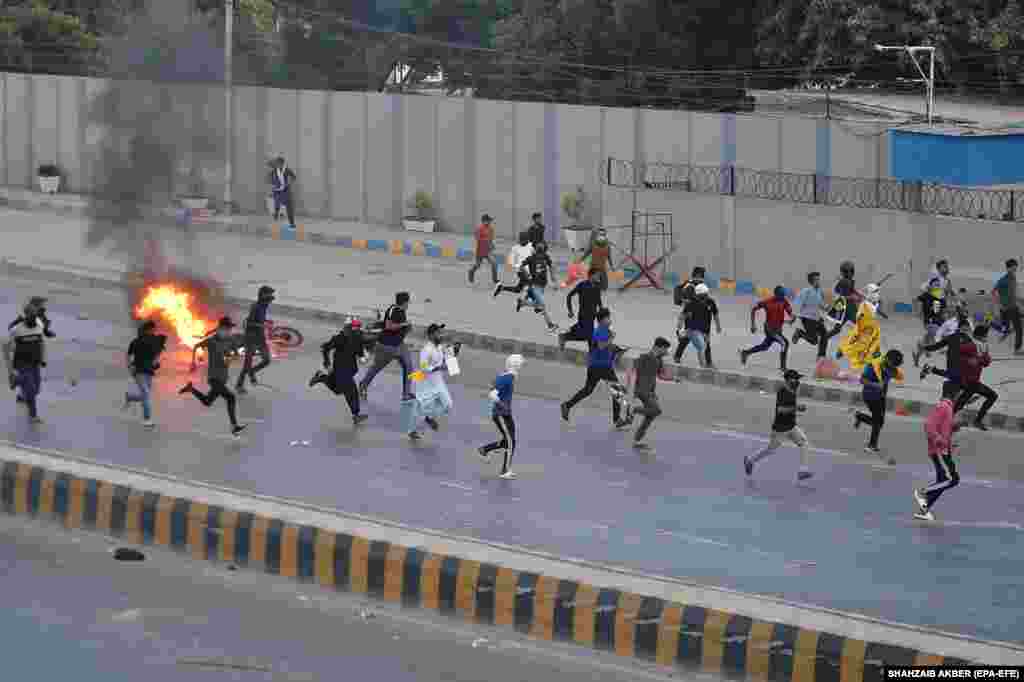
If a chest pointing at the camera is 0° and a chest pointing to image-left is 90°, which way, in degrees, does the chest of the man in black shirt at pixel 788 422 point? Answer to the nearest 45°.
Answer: approximately 270°

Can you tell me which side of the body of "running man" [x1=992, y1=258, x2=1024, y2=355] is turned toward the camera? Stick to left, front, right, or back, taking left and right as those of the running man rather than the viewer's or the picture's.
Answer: right

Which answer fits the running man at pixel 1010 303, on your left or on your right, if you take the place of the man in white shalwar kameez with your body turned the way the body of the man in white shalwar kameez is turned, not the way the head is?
on your left

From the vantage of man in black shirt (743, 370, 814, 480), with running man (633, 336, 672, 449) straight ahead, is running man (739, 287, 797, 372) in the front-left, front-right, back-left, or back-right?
front-right

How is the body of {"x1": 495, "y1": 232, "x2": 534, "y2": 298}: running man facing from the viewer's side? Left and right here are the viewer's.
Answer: facing to the right of the viewer

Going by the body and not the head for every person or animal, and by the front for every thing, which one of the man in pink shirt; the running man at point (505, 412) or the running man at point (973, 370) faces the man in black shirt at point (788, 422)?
the running man at point (505, 412)

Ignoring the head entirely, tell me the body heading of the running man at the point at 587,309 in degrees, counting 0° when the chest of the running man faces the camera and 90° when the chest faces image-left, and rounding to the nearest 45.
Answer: approximately 270°

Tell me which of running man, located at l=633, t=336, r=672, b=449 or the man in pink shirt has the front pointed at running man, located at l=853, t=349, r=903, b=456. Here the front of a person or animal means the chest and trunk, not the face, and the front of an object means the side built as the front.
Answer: running man, located at l=633, t=336, r=672, b=449

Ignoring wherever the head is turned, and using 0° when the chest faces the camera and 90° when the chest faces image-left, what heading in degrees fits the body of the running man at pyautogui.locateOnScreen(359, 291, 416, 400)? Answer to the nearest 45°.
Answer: approximately 270°

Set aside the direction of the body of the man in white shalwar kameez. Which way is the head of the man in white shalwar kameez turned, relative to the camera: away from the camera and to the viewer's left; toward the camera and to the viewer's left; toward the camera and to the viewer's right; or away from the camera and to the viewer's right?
toward the camera and to the viewer's right

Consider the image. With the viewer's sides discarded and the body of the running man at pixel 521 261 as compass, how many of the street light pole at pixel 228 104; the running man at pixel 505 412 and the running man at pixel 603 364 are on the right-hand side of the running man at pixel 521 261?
2

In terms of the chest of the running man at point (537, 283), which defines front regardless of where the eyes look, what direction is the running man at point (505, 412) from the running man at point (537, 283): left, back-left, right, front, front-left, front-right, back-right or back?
front-right
